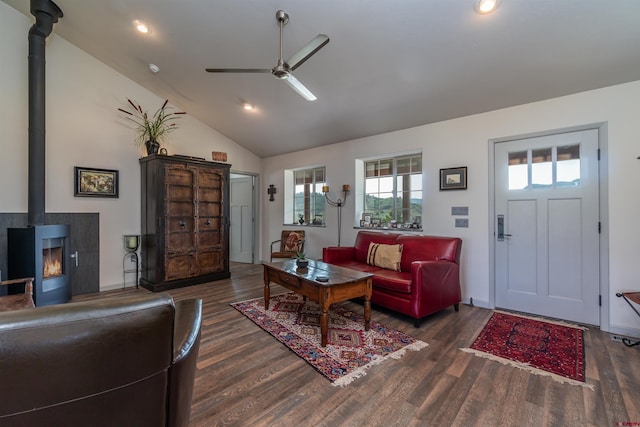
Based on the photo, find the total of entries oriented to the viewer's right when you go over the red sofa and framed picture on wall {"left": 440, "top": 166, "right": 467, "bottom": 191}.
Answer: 0

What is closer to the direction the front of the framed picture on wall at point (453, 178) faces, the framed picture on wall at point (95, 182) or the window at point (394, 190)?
the framed picture on wall

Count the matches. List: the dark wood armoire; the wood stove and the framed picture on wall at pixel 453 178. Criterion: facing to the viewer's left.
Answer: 0

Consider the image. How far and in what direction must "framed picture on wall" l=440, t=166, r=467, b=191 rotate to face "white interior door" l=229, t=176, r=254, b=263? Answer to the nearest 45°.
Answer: approximately 90° to its right

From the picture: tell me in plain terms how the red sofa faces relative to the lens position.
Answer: facing the viewer and to the left of the viewer

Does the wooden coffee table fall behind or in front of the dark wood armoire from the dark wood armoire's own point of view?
in front

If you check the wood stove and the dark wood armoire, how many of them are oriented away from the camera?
0

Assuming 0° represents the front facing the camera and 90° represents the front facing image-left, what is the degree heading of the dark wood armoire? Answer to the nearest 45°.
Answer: approximately 315°

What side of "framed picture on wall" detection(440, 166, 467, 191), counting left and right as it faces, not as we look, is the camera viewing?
front

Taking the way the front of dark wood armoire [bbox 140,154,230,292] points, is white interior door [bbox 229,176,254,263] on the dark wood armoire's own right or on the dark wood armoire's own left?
on the dark wood armoire's own left

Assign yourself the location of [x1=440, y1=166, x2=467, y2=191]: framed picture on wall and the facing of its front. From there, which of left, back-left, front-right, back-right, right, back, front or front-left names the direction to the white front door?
left

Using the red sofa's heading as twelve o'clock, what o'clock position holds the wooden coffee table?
The wooden coffee table is roughly at 12 o'clock from the red sofa.
